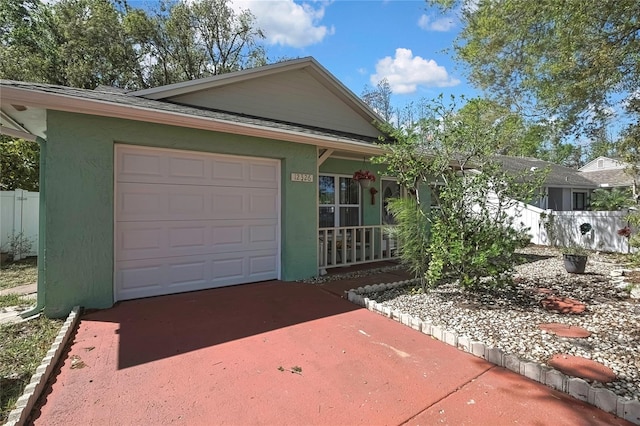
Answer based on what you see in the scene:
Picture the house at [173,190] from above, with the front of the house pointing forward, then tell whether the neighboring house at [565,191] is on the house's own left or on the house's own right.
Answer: on the house's own left

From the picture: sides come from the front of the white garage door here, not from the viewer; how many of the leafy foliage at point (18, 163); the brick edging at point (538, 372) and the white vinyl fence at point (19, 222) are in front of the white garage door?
1

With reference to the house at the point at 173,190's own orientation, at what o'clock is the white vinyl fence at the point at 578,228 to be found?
The white vinyl fence is roughly at 10 o'clock from the house.

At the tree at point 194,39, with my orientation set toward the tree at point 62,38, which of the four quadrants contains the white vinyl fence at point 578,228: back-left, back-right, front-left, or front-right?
back-left

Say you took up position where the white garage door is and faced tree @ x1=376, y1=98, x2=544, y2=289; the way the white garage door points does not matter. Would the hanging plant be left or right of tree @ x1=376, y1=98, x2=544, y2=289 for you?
left

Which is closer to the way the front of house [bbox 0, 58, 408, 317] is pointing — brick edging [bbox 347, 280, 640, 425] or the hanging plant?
the brick edging

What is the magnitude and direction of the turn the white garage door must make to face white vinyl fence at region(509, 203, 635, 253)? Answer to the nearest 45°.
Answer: approximately 45° to its left

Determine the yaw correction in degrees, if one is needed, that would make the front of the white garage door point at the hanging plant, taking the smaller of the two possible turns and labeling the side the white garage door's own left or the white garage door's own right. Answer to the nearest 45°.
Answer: approximately 45° to the white garage door's own left

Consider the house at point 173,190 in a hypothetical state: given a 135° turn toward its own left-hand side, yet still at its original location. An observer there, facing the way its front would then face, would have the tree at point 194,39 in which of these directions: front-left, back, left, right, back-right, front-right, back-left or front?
front

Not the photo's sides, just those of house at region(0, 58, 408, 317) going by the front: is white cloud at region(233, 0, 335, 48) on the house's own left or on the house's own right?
on the house's own left

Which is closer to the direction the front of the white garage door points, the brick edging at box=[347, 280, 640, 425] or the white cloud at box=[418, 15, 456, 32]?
the brick edging

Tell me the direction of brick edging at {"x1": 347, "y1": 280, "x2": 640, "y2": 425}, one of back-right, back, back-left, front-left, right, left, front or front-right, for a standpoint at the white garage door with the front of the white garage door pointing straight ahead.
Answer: front

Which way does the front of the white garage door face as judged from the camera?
facing the viewer and to the right of the viewer

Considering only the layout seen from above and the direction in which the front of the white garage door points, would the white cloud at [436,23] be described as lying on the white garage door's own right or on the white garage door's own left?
on the white garage door's own left
